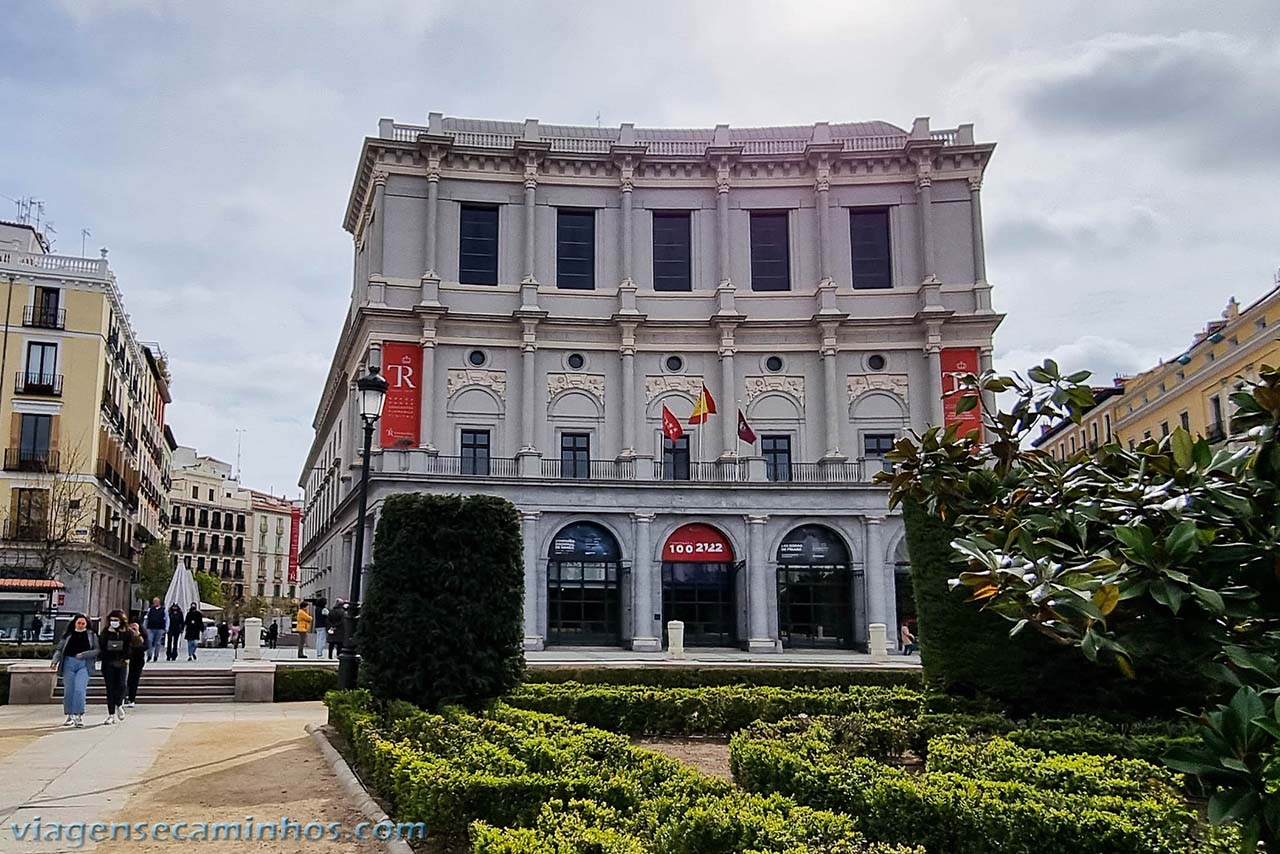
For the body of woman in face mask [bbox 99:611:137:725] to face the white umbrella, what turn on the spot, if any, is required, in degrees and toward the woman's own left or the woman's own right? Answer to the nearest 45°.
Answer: approximately 180°

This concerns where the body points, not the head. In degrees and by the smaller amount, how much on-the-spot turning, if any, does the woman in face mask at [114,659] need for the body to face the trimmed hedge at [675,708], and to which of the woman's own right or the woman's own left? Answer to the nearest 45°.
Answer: approximately 45° to the woman's own left

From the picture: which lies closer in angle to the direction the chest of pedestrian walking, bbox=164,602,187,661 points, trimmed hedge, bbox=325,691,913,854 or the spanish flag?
the trimmed hedge

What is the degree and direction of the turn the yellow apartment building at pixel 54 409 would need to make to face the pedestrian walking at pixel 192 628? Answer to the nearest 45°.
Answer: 0° — it already faces them

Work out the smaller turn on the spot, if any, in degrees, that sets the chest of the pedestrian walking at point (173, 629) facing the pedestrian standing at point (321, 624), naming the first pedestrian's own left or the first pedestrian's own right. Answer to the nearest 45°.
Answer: approximately 135° to the first pedestrian's own left

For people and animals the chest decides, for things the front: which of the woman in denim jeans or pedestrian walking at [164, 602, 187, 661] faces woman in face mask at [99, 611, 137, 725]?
the pedestrian walking

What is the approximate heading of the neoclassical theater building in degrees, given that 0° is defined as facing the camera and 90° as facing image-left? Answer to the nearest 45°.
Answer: approximately 0°

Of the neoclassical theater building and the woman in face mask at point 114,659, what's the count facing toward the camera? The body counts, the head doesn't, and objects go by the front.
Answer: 2

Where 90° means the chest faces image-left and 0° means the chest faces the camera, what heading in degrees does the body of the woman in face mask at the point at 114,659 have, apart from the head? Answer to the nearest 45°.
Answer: approximately 0°

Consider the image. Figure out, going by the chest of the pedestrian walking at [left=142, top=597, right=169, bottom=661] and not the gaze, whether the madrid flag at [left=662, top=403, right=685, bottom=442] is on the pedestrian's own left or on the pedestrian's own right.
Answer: on the pedestrian's own left

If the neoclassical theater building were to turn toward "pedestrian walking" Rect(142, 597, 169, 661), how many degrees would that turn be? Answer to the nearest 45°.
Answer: approximately 45° to its right

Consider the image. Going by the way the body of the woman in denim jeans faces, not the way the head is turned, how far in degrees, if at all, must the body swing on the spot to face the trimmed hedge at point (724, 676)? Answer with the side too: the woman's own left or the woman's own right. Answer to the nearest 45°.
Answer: approximately 90° to the woman's own left
